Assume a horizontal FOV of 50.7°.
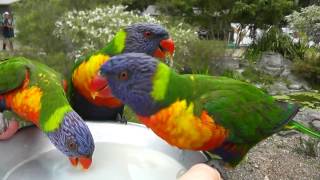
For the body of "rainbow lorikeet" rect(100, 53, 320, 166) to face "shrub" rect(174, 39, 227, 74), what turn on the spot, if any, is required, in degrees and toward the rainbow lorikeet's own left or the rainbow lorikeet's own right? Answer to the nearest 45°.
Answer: approximately 90° to the rainbow lorikeet's own right

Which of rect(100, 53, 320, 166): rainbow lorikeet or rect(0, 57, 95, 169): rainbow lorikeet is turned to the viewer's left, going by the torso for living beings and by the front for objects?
rect(100, 53, 320, 166): rainbow lorikeet

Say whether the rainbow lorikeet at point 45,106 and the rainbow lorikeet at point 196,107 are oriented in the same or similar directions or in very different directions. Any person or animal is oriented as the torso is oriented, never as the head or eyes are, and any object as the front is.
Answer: very different directions

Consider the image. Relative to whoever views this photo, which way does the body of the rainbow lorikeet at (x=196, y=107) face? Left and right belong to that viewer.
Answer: facing to the left of the viewer

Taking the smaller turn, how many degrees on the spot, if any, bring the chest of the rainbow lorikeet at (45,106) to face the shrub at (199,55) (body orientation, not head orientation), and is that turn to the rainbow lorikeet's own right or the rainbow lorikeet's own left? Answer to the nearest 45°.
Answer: approximately 45° to the rainbow lorikeet's own left

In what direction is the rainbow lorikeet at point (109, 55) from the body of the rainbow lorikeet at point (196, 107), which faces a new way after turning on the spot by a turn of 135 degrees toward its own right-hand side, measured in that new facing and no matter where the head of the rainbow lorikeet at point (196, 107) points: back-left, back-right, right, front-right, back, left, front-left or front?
left

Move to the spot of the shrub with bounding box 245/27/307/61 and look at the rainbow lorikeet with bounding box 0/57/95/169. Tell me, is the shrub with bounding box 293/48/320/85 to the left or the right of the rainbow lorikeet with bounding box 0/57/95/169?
left

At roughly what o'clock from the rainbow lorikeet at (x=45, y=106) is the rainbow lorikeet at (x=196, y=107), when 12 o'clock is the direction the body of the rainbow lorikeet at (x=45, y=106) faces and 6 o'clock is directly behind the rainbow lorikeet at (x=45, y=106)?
the rainbow lorikeet at (x=196, y=107) is roughly at 1 o'clock from the rainbow lorikeet at (x=45, y=106).

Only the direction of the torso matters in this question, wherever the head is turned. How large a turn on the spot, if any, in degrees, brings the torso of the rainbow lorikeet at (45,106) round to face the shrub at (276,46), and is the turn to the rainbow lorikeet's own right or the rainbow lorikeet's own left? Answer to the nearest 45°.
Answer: approximately 45° to the rainbow lorikeet's own left

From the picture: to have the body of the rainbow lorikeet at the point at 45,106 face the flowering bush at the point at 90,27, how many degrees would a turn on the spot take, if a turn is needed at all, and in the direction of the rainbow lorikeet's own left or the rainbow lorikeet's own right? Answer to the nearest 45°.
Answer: approximately 90° to the rainbow lorikeet's own left

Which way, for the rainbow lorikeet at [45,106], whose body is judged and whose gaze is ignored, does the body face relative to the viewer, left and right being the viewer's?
facing to the right of the viewer

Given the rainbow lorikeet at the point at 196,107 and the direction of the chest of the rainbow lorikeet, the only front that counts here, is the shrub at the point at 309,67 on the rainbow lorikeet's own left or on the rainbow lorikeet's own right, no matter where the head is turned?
on the rainbow lorikeet's own right

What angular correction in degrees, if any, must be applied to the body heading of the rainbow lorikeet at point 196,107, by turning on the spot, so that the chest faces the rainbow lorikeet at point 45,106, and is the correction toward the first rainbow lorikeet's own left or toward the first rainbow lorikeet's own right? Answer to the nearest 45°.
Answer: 0° — it already faces it

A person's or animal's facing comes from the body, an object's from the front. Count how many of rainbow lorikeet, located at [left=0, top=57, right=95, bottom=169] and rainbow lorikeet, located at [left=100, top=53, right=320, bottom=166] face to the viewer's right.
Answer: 1

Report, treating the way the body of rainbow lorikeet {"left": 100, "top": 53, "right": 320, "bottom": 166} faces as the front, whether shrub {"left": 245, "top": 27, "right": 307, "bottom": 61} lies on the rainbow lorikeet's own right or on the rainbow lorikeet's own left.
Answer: on the rainbow lorikeet's own right
